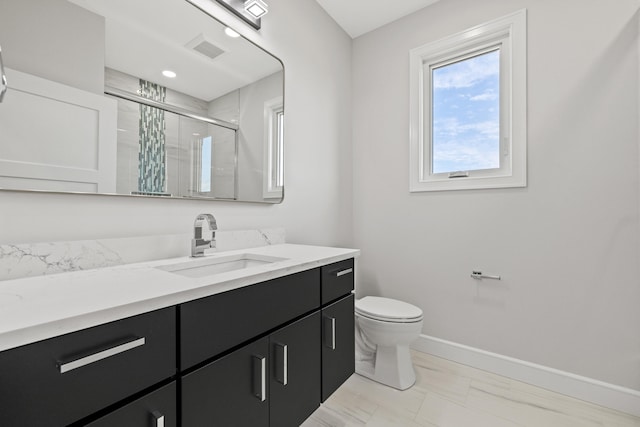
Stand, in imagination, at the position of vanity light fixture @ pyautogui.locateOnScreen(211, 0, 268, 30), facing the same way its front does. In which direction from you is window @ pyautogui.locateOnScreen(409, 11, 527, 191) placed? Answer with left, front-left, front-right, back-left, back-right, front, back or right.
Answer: front-left

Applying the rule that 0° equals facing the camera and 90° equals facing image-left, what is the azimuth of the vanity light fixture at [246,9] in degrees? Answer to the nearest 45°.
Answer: approximately 315°

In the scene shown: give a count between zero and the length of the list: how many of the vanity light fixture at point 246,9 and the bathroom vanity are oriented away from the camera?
0

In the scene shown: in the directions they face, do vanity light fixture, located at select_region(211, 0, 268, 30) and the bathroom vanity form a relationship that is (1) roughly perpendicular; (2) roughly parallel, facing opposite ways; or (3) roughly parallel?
roughly parallel
